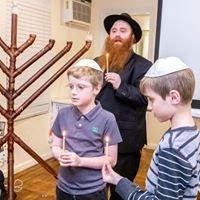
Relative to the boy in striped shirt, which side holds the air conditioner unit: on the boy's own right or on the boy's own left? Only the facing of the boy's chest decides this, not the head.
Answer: on the boy's own right

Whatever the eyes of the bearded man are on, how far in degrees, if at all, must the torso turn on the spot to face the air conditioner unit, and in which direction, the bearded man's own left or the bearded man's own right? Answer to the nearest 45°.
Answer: approximately 135° to the bearded man's own right

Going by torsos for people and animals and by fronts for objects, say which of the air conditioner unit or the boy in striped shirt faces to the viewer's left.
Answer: the boy in striped shirt

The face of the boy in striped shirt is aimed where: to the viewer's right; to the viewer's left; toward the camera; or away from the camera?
to the viewer's left

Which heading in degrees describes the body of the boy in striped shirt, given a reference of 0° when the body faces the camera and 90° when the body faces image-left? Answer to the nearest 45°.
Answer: approximately 90°

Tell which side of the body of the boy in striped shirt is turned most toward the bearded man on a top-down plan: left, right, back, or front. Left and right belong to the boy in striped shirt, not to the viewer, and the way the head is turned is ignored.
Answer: right

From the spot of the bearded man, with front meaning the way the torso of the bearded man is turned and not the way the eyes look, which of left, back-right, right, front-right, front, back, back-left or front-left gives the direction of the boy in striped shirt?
front-left

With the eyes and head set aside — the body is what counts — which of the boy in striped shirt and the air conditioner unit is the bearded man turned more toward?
the boy in striped shirt

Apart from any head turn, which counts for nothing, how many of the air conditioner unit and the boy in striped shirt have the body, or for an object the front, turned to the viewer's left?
1

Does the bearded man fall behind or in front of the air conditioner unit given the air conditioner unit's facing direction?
in front

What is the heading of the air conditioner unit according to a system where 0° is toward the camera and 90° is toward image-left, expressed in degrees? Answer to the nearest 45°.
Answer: approximately 315°
